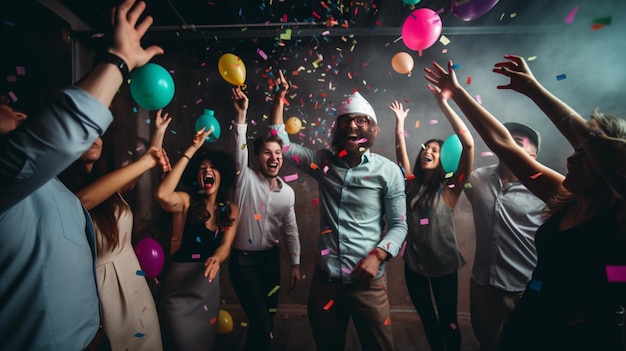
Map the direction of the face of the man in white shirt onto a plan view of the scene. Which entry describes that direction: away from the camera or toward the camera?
toward the camera

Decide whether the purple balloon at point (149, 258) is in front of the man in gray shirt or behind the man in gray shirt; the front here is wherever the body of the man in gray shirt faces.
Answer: in front

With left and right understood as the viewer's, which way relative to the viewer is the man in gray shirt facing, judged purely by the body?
facing the viewer and to the left of the viewer

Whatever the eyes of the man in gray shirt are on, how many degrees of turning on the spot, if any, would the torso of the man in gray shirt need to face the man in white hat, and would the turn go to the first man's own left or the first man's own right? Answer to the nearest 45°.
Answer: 0° — they already face them

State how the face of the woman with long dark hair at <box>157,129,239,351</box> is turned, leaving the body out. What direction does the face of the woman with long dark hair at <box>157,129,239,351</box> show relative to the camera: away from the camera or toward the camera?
toward the camera

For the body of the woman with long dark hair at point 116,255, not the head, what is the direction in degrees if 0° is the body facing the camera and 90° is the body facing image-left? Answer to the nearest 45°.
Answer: approximately 270°
